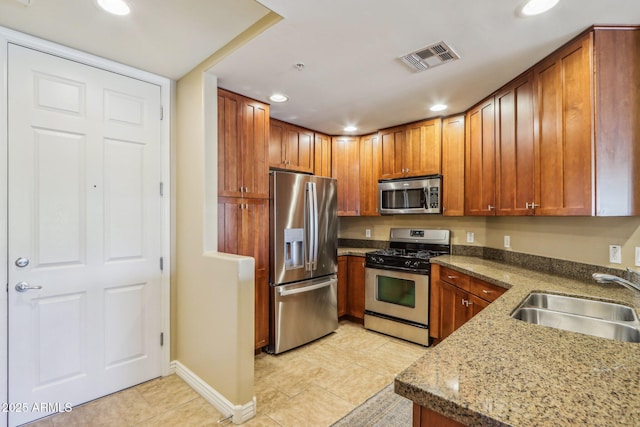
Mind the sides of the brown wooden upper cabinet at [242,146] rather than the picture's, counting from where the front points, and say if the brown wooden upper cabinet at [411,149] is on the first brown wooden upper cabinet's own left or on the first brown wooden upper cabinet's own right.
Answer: on the first brown wooden upper cabinet's own left

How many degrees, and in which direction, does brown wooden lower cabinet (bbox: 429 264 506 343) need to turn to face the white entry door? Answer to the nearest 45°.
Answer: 0° — it already faces it

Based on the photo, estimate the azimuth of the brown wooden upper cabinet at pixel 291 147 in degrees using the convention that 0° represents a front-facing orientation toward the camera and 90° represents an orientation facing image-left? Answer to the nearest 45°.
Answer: approximately 315°

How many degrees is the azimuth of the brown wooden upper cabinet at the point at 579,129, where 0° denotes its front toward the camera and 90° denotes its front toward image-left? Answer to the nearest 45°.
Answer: approximately 45°

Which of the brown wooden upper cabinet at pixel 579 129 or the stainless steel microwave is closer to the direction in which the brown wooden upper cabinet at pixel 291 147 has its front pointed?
the brown wooden upper cabinet
